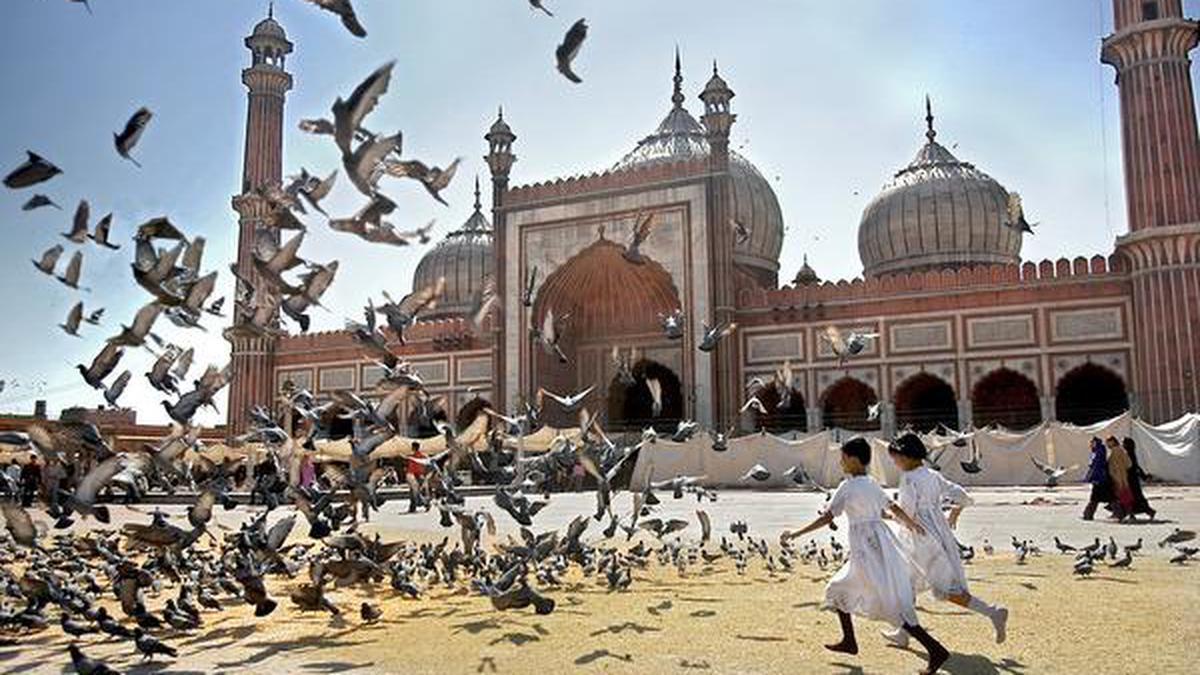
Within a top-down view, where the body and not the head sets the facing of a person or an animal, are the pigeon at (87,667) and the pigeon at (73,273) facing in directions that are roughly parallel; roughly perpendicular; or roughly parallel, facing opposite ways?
roughly parallel

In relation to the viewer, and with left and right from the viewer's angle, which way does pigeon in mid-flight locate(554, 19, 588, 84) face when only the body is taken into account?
facing to the left of the viewer

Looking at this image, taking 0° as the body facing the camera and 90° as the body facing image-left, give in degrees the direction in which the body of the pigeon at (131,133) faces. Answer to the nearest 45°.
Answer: approximately 90°

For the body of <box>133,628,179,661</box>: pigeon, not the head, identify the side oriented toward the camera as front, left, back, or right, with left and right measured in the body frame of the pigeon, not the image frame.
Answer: left

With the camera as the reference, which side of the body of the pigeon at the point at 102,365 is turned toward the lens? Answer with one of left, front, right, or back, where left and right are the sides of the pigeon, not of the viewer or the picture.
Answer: left

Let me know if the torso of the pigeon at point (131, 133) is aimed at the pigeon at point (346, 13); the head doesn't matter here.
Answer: no

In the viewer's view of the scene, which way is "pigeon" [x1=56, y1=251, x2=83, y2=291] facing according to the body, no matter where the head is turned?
to the viewer's left

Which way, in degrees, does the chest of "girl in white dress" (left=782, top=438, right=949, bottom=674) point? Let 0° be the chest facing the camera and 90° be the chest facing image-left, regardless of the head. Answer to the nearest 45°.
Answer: approximately 135°
